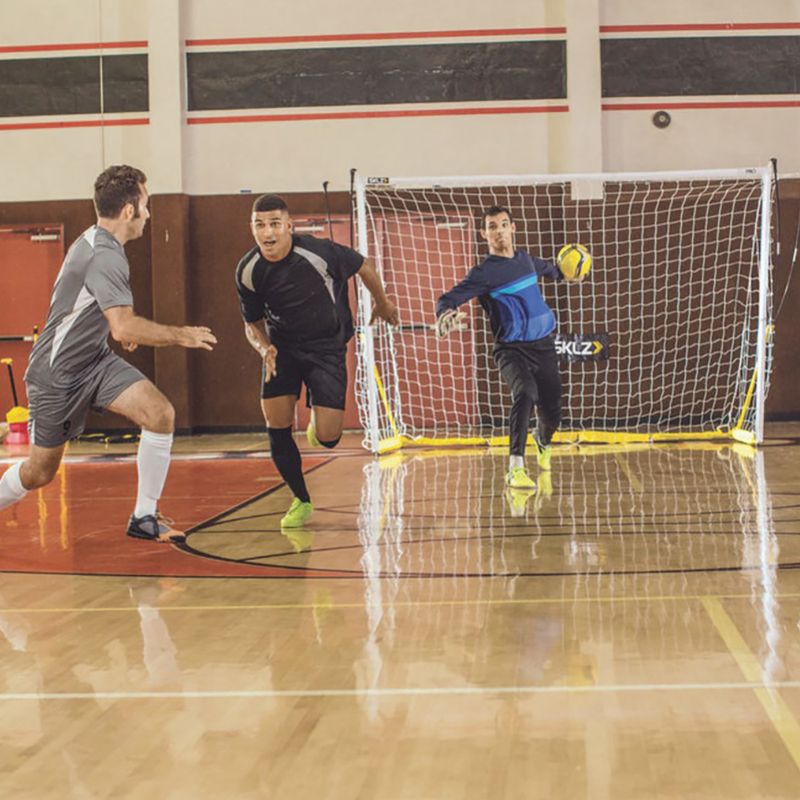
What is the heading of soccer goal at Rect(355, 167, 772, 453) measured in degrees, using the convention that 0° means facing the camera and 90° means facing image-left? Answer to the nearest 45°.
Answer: approximately 0°

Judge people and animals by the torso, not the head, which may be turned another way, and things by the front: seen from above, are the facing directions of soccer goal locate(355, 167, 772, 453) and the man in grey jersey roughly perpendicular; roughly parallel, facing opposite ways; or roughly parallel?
roughly perpendicular

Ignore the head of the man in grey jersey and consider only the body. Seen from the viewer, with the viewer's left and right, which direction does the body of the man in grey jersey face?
facing to the right of the viewer

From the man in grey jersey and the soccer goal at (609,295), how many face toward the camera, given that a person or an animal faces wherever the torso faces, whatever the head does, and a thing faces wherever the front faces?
1
